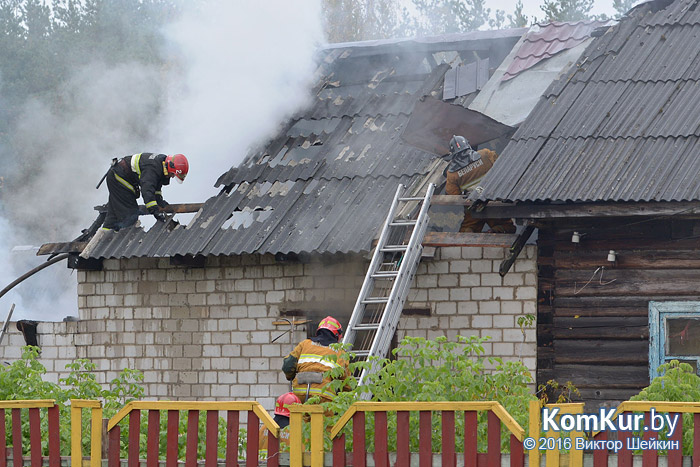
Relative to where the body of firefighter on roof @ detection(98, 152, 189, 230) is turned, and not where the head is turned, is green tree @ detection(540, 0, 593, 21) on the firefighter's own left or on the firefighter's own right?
on the firefighter's own left

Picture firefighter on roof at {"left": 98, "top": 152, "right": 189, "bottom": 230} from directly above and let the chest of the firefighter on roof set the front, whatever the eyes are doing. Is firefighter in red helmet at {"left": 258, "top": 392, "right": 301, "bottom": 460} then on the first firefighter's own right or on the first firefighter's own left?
on the first firefighter's own right

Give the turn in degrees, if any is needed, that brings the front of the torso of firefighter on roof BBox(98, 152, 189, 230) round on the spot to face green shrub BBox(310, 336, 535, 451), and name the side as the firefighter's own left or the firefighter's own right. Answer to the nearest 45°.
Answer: approximately 90° to the firefighter's own right

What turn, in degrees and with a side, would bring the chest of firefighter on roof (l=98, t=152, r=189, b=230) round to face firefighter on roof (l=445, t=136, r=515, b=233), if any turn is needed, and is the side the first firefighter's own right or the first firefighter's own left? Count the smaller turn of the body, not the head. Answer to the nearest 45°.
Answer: approximately 45° to the first firefighter's own right

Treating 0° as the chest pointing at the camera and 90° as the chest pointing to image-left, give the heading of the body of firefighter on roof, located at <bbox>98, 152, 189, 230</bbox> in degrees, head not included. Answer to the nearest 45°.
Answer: approximately 270°

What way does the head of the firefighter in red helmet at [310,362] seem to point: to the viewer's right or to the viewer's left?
to the viewer's right

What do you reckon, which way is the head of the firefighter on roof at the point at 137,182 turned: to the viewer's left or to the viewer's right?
to the viewer's right
